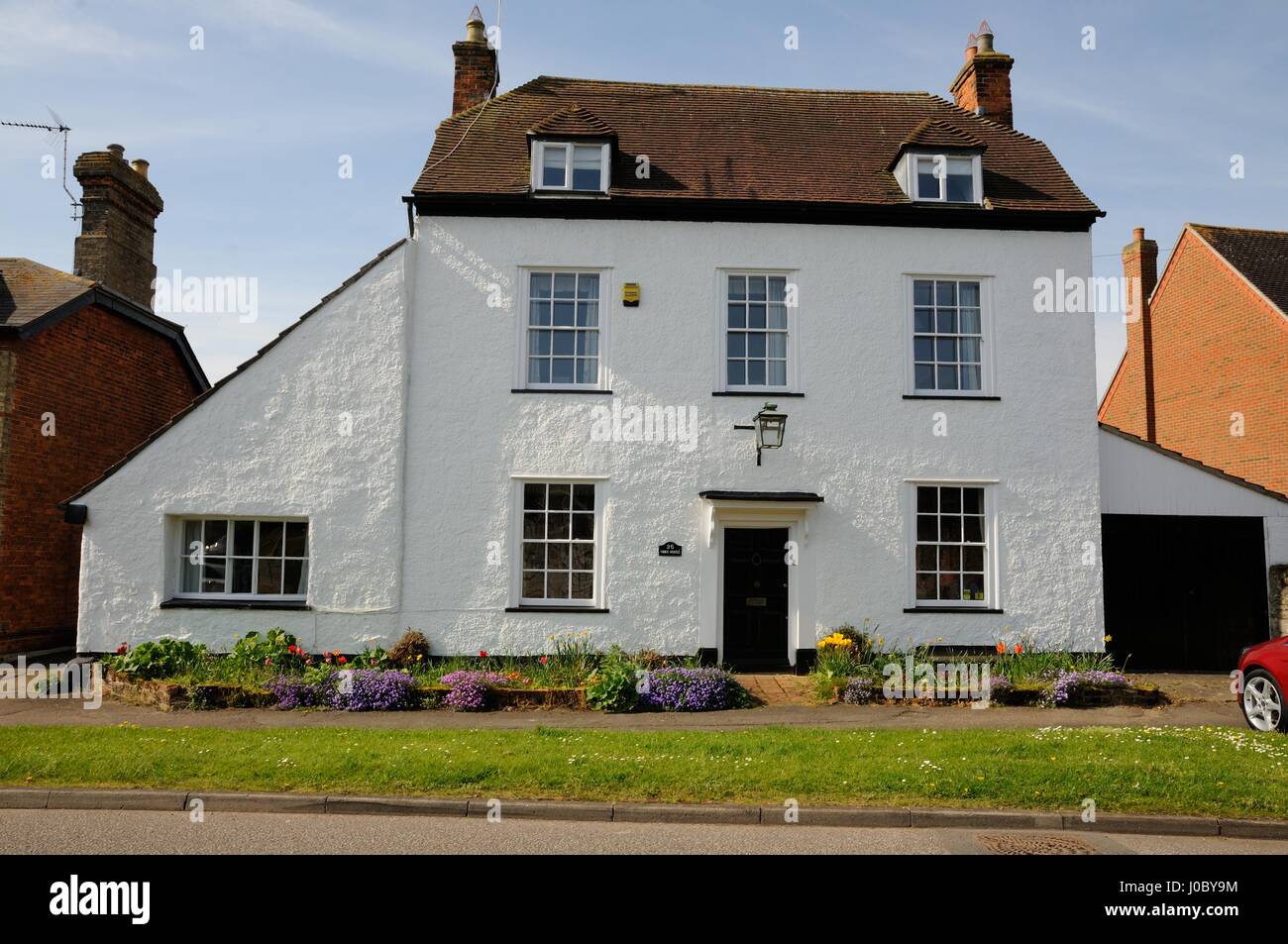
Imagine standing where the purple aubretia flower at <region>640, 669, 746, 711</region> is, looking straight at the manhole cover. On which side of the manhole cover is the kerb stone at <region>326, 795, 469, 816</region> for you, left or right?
right

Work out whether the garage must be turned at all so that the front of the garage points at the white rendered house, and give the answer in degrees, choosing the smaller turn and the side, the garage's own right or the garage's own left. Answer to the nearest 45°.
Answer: approximately 45° to the garage's own right

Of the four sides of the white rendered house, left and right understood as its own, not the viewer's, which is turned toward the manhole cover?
front

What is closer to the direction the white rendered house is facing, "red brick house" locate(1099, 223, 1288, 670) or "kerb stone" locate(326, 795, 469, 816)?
the kerb stone

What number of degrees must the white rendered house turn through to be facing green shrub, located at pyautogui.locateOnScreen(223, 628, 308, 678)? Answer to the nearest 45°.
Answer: approximately 90° to its right

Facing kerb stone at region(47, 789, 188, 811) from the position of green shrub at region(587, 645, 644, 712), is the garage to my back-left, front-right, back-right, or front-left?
back-left

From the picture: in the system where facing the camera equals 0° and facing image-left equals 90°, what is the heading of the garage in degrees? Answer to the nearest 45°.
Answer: approximately 0°

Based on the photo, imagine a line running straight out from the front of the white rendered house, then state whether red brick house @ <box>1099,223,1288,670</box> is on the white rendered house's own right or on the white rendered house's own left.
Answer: on the white rendered house's own left

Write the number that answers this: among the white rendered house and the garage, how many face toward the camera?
2

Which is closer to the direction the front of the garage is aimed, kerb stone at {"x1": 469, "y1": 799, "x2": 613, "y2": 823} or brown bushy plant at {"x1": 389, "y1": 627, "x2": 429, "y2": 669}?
the kerb stone

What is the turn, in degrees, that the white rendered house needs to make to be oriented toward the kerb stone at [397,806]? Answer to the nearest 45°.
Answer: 0° — it already faces it

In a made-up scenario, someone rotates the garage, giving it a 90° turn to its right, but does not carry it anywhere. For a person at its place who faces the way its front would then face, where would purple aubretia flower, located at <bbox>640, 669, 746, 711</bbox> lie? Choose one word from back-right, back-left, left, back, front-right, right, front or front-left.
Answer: front-left

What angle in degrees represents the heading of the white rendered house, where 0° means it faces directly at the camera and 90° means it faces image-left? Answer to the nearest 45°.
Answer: approximately 0°

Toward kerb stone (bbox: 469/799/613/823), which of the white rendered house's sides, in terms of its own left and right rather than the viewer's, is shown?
front

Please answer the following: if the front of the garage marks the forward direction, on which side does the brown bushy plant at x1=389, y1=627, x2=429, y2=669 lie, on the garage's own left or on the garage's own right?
on the garage's own right
